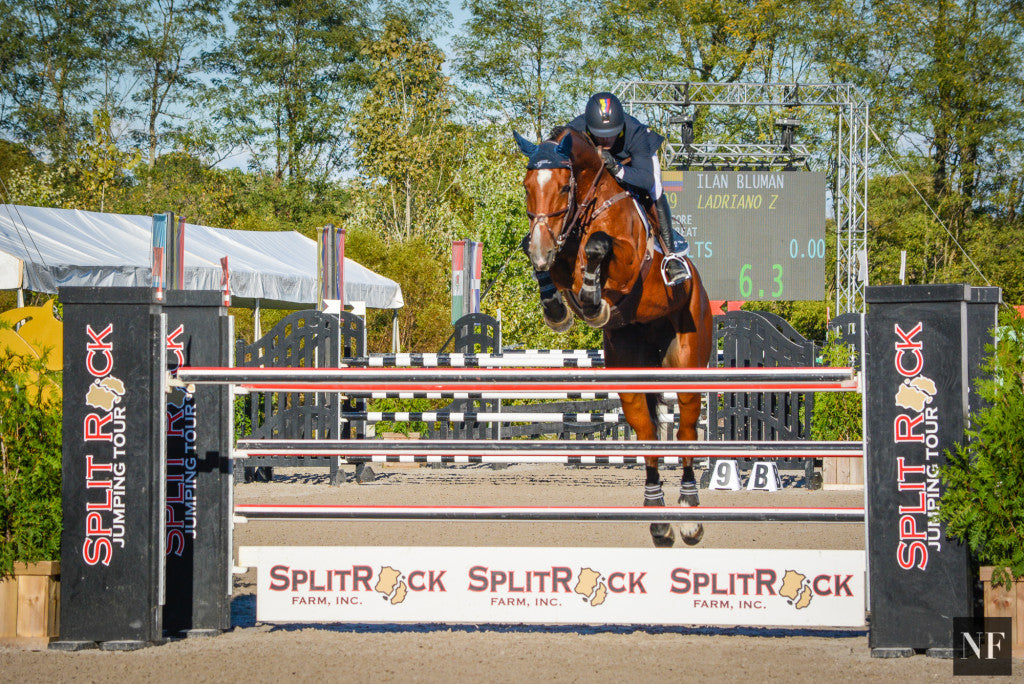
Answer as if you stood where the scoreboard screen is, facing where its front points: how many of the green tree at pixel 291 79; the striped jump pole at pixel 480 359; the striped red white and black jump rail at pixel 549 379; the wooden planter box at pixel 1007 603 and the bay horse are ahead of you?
4

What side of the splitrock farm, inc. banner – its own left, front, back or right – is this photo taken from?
front

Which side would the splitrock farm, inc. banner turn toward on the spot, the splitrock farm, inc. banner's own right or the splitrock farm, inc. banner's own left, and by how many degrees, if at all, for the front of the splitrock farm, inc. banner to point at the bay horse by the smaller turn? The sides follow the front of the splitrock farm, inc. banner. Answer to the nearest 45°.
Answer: approximately 180°

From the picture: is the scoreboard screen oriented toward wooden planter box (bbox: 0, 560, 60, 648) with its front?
yes

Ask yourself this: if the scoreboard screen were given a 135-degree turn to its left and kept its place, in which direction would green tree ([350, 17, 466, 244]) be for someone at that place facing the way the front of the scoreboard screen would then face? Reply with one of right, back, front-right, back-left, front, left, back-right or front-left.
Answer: left

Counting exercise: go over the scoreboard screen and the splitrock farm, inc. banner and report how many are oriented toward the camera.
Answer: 2

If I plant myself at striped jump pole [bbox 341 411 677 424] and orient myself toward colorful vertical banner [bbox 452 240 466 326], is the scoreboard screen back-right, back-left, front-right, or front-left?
front-right

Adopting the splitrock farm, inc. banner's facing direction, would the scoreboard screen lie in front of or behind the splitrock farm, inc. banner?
behind

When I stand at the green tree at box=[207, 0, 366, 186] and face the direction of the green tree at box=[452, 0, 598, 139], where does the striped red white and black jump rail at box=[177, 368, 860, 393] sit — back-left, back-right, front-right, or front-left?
front-right

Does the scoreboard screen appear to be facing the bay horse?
yes

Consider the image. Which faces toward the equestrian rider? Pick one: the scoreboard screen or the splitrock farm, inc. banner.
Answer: the scoreboard screen

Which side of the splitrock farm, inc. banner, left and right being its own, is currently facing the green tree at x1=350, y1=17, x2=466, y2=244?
back

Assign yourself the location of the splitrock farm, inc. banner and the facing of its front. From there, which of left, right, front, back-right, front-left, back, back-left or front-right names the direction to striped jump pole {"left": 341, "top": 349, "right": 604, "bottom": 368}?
back

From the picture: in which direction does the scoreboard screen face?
toward the camera

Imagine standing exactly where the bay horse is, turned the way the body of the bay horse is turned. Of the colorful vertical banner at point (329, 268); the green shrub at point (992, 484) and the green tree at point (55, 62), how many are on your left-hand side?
1

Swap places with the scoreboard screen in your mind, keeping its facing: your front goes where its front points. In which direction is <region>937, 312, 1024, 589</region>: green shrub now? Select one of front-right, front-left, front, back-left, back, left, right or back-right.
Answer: front
